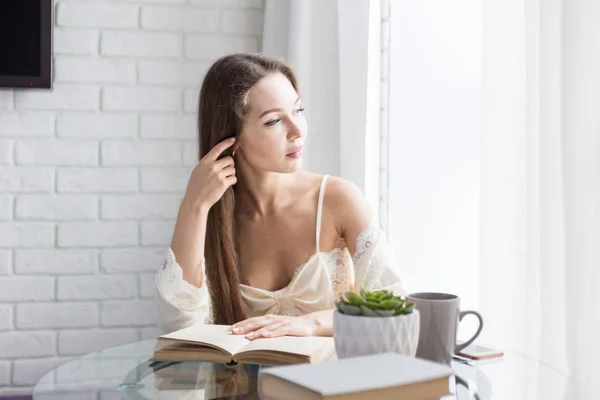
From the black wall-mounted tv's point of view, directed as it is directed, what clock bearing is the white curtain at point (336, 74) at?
The white curtain is roughly at 10 o'clock from the black wall-mounted tv.

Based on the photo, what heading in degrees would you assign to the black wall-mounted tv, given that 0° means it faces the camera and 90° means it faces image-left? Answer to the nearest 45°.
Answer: approximately 0°

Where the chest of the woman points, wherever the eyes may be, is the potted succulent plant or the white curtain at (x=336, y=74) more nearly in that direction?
the potted succulent plant

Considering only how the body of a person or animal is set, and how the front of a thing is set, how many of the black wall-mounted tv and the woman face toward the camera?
2

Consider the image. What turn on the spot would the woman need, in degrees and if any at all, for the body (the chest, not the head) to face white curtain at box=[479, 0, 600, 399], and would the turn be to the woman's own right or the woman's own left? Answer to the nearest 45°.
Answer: approximately 45° to the woman's own left

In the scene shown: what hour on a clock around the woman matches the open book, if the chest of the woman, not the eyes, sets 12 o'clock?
The open book is roughly at 12 o'clock from the woman.

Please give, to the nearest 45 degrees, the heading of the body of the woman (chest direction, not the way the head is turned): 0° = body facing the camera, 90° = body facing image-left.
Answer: approximately 0°

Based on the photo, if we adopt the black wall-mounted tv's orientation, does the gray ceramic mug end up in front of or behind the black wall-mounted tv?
in front

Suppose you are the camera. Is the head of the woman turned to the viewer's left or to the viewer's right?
to the viewer's right

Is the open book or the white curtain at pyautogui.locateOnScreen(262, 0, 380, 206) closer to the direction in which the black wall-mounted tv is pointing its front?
the open book
